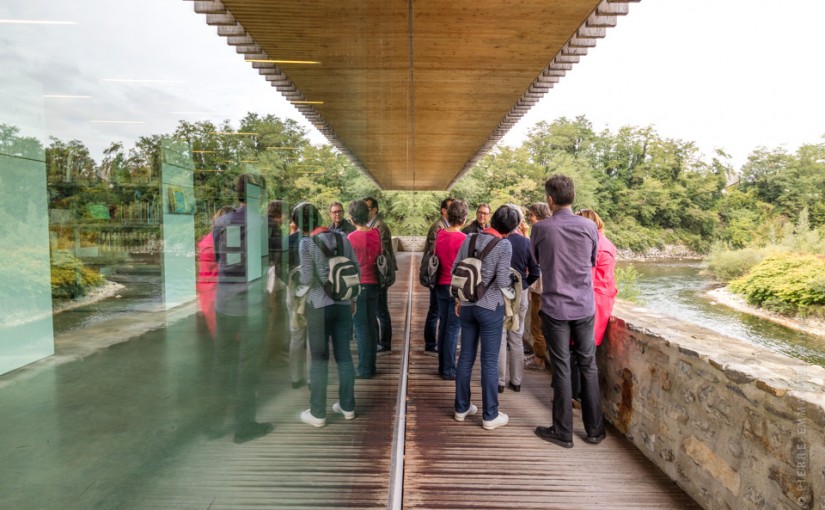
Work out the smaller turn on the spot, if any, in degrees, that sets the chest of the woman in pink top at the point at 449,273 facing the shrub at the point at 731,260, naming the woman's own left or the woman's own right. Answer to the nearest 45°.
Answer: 0° — they already face it

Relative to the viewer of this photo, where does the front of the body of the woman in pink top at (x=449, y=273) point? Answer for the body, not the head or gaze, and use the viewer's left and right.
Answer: facing away from the viewer and to the right of the viewer

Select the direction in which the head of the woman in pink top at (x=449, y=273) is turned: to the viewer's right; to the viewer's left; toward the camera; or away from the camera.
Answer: away from the camera

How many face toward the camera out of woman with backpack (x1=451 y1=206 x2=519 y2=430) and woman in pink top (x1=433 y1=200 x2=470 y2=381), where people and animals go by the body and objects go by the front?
0

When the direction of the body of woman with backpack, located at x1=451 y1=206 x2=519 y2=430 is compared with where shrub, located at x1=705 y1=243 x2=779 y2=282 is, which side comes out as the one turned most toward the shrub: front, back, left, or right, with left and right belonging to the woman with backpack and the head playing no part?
front

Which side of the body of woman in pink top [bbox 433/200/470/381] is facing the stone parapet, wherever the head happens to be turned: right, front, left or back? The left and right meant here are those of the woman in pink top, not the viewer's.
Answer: right

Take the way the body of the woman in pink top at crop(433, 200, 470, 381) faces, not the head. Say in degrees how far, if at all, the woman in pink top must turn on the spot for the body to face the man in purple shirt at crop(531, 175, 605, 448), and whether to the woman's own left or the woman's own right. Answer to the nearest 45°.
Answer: approximately 90° to the woman's own right

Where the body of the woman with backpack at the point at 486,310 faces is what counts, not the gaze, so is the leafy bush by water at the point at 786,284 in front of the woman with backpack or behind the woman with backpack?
in front

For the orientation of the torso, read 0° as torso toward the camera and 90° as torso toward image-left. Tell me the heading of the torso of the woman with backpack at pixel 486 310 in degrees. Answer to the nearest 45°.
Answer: approximately 225°

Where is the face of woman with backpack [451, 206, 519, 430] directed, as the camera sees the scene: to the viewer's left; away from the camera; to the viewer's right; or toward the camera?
away from the camera
